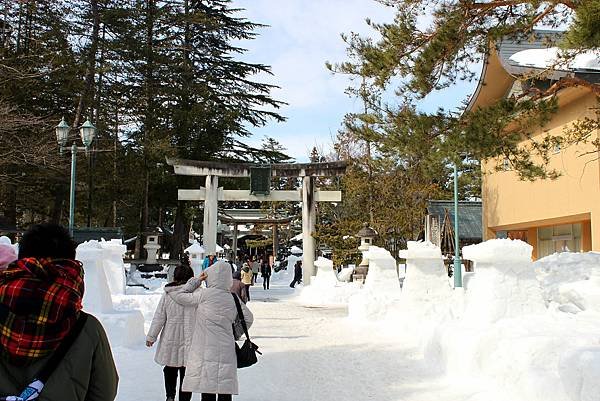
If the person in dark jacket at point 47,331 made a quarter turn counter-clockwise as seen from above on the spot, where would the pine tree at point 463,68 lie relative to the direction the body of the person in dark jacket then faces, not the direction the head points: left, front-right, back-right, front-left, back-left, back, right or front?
back-right

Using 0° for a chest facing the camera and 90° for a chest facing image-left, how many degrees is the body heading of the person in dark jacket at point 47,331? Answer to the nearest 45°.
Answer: approximately 180°

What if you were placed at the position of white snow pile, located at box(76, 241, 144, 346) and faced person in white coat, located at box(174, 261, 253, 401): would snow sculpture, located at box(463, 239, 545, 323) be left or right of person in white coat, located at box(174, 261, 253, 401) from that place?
left

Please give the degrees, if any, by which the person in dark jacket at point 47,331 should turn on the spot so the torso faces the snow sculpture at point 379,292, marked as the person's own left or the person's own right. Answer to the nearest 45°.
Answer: approximately 45° to the person's own right

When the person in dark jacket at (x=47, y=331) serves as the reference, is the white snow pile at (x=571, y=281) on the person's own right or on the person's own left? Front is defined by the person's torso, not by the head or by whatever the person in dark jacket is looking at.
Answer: on the person's own right

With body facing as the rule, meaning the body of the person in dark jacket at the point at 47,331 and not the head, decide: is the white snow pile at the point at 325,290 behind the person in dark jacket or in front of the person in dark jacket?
in front

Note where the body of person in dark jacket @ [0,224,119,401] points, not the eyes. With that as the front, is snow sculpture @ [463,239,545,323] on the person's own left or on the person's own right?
on the person's own right

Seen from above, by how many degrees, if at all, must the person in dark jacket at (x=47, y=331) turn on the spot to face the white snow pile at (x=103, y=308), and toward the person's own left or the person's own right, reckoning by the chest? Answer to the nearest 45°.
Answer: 0° — they already face it

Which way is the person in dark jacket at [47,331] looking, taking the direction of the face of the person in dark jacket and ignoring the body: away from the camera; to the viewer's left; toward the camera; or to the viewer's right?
away from the camera

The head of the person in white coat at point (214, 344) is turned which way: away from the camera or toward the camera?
away from the camera

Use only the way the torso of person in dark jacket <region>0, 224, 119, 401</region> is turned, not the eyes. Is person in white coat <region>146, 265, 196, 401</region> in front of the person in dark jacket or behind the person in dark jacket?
in front

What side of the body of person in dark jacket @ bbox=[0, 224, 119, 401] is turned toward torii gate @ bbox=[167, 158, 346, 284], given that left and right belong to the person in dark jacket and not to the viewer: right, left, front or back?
front

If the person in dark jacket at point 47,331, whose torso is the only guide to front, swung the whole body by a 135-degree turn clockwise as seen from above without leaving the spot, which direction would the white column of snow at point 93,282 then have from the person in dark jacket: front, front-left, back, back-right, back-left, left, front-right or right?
back-left
